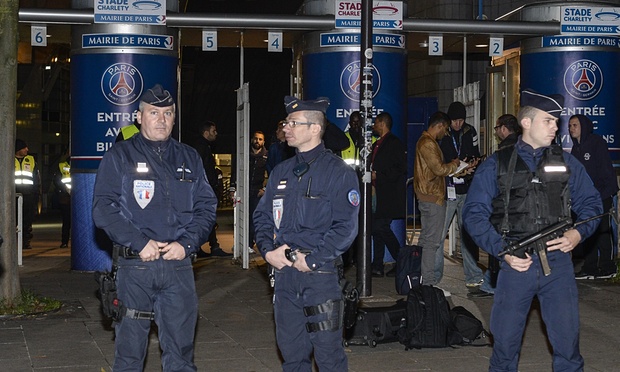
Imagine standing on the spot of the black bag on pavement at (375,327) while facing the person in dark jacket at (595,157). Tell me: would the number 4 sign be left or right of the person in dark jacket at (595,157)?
left

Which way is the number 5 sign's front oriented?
toward the camera

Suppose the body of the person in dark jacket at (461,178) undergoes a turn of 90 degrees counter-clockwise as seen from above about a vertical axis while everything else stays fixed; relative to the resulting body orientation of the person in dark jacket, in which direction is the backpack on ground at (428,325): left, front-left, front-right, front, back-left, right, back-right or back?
front-right

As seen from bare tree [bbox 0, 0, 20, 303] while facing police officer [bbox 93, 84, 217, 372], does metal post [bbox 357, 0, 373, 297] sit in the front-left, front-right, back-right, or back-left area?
front-left

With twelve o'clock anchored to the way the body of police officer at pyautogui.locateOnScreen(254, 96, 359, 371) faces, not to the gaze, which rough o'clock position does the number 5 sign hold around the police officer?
The number 5 sign is roughly at 4 o'clock from the police officer.

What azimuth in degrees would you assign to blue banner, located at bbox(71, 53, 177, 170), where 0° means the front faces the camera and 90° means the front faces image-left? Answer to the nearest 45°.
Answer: approximately 0°

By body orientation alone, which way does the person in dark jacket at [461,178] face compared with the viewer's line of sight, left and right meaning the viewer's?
facing the viewer and to the left of the viewer

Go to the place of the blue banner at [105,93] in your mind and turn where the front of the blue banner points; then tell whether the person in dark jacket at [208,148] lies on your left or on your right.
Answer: on your left

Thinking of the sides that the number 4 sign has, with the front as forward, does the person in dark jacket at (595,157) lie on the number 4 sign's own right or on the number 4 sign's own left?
on the number 4 sign's own left

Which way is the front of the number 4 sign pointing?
toward the camera

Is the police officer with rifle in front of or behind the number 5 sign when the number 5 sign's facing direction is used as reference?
in front

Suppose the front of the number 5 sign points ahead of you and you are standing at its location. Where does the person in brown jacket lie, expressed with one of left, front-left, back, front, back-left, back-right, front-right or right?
front-left

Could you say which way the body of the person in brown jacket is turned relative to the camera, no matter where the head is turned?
to the viewer's right

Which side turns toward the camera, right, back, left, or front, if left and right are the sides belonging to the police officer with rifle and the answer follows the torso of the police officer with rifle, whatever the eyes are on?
front

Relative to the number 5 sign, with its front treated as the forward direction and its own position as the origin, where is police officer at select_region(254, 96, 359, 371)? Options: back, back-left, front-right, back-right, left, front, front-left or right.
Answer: front
